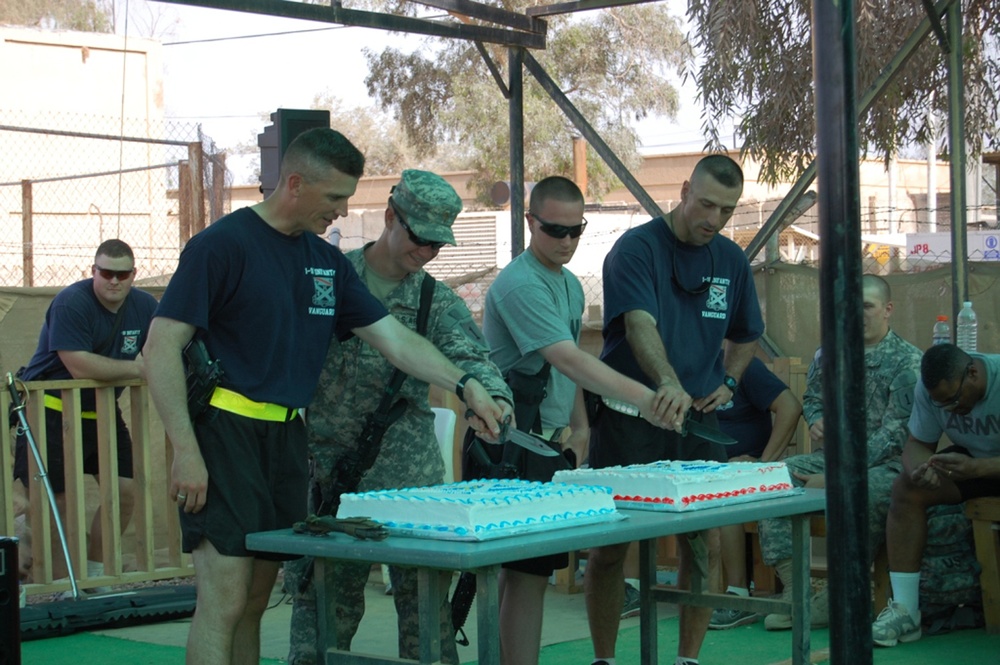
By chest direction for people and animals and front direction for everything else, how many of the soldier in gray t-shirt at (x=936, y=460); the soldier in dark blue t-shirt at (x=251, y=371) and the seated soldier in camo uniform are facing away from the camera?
0

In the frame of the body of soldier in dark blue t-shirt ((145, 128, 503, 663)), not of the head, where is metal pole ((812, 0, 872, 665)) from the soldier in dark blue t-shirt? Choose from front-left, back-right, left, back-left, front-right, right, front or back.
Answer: front

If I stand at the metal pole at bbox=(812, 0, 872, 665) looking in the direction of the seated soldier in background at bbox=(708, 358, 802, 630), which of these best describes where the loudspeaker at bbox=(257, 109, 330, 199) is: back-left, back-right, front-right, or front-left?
front-left

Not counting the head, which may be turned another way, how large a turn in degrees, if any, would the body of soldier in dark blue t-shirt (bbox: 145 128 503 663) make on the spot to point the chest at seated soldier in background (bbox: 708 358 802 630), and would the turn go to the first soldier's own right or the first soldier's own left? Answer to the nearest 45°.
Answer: approximately 90° to the first soldier's own left

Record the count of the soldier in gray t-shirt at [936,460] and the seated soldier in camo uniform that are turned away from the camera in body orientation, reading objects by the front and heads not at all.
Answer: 0

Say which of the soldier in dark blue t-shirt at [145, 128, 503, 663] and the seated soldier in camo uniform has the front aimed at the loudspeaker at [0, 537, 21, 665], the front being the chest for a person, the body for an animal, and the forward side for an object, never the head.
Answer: the seated soldier in camo uniform

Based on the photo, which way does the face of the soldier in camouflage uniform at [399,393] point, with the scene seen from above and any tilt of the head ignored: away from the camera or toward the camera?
toward the camera

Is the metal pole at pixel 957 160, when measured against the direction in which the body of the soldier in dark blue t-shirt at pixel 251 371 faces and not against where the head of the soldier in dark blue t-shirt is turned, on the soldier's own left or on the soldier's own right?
on the soldier's own left

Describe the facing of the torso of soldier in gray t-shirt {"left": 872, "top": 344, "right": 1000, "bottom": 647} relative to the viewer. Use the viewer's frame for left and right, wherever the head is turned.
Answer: facing the viewer and to the left of the viewer

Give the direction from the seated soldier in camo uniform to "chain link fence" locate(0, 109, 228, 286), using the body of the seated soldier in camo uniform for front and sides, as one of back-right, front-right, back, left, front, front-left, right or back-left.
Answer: right

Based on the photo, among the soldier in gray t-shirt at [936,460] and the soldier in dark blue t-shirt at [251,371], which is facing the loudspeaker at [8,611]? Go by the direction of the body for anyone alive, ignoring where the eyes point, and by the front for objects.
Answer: the soldier in gray t-shirt

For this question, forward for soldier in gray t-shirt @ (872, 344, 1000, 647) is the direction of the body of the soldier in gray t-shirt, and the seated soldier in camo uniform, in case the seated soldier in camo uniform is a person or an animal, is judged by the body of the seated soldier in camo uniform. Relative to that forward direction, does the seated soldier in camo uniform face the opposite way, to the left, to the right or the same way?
the same way

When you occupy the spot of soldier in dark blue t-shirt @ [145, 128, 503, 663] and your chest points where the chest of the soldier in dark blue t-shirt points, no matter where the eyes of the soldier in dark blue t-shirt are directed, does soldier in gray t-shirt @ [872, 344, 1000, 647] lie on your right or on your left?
on your left

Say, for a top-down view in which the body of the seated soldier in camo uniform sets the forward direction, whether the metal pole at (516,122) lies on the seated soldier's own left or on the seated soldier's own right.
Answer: on the seated soldier's own right

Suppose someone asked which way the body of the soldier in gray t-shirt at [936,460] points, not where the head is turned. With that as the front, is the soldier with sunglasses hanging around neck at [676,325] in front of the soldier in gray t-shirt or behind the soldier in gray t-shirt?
in front

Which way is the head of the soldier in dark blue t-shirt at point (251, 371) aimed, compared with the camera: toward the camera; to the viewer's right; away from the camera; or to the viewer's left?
to the viewer's right

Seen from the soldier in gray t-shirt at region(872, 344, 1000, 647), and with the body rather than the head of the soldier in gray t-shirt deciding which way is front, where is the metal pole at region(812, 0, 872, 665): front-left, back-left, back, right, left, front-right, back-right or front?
front-left

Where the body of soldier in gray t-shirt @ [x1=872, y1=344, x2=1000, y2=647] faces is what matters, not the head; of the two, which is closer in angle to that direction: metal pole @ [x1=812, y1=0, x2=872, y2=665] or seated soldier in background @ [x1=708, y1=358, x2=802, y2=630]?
the metal pole
